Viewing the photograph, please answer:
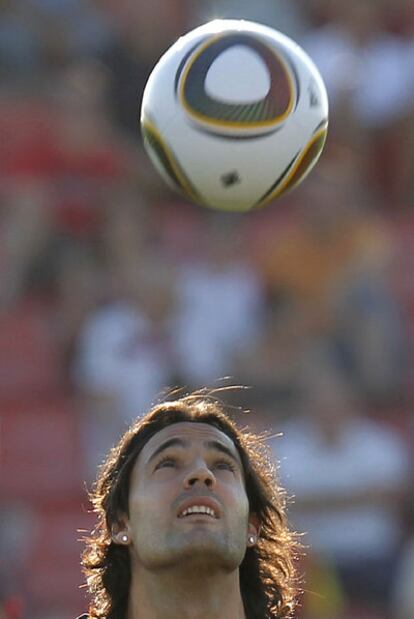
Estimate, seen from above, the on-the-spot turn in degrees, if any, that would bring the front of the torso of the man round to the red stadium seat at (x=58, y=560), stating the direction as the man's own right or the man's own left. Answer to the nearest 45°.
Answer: approximately 180°

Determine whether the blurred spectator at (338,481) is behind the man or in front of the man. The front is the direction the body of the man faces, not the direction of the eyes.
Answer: behind

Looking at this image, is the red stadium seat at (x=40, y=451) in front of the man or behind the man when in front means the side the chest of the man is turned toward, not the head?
behind

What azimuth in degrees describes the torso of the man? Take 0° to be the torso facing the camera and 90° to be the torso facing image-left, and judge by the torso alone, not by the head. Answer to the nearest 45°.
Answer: approximately 0°
